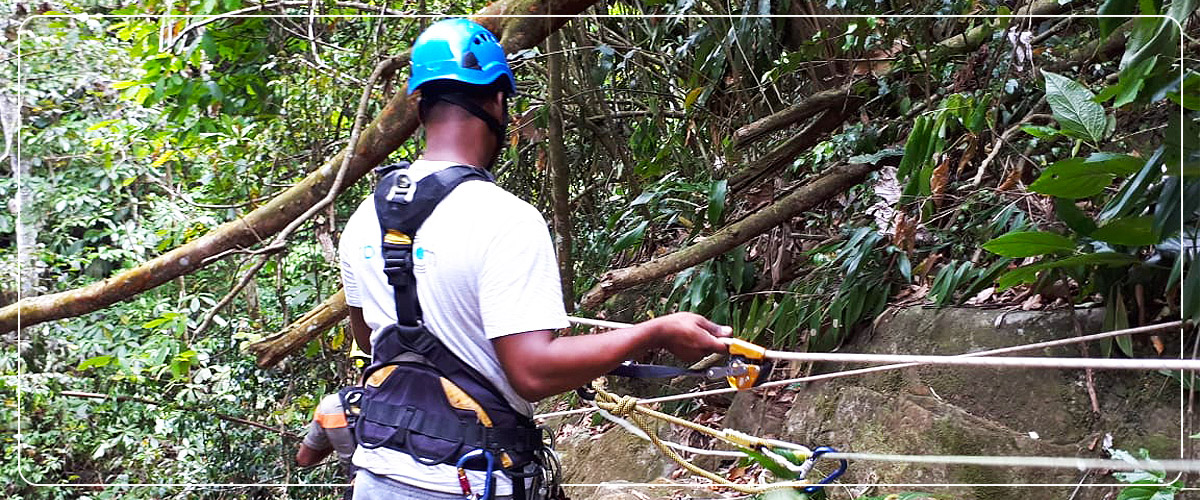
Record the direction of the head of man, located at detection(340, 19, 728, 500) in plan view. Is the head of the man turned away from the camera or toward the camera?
away from the camera

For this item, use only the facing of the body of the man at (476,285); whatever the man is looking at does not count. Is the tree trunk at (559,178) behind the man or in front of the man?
in front

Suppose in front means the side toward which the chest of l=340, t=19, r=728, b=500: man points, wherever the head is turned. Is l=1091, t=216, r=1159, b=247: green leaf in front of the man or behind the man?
in front

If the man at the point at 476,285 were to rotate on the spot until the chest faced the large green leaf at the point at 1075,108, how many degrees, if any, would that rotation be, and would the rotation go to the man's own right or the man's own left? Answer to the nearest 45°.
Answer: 0° — they already face it

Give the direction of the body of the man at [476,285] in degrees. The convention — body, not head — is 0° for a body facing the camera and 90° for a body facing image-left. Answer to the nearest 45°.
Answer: approximately 225°

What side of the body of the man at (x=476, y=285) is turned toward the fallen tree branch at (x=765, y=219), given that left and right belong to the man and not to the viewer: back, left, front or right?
front

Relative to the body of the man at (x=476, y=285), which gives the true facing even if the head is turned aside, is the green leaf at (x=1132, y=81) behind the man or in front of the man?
in front

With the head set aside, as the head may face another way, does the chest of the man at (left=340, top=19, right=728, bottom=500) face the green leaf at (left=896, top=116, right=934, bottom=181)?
yes
